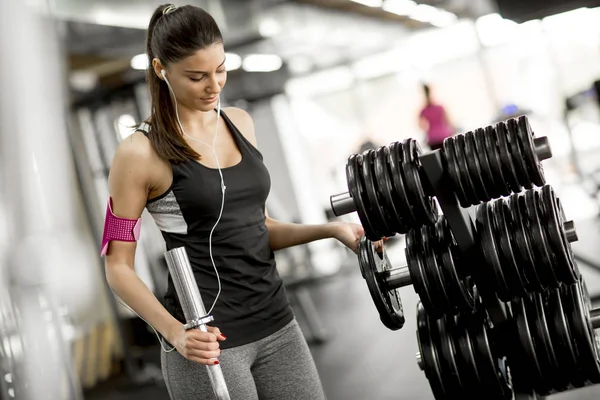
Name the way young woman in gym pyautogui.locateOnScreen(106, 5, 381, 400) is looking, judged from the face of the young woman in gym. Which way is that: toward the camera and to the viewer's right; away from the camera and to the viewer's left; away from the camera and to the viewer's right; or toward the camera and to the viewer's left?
toward the camera and to the viewer's right

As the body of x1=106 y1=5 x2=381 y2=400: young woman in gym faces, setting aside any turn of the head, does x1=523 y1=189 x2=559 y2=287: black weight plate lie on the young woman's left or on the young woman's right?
on the young woman's left

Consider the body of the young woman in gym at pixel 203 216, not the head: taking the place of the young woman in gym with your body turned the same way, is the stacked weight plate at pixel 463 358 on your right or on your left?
on your left

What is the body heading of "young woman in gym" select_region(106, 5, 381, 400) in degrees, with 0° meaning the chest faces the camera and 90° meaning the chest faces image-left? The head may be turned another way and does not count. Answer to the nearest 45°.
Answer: approximately 315°

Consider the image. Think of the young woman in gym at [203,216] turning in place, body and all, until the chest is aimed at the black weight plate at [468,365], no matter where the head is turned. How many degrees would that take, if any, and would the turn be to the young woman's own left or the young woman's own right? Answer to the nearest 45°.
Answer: approximately 45° to the young woman's own left

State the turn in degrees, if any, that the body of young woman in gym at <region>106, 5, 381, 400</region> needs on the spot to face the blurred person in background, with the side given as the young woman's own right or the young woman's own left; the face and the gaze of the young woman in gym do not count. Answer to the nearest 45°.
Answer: approximately 135° to the young woman's own left

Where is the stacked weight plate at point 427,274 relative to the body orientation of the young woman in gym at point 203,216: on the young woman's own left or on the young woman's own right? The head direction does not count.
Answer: on the young woman's own left

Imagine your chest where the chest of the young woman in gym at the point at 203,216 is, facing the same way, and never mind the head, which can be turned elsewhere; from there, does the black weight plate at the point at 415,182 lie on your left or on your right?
on your left

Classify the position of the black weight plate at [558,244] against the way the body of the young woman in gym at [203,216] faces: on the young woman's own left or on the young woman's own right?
on the young woman's own left

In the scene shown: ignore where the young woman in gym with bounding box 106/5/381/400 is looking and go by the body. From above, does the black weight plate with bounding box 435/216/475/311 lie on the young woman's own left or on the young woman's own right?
on the young woman's own left
